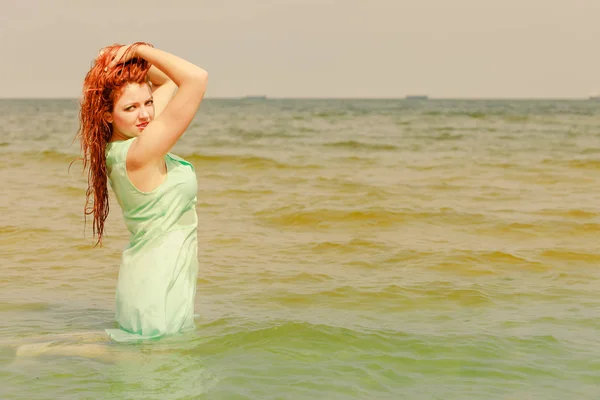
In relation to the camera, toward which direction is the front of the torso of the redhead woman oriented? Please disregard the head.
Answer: to the viewer's right
